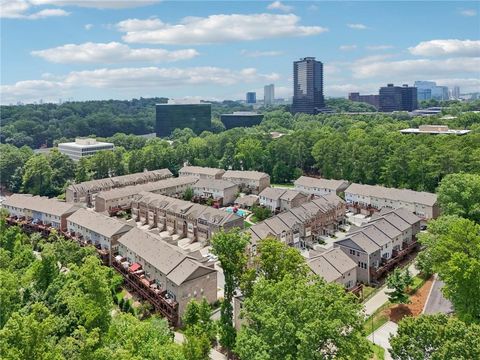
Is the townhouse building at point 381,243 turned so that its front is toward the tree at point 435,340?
no

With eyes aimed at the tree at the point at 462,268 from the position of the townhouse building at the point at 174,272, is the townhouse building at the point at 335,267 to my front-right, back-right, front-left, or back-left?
front-left

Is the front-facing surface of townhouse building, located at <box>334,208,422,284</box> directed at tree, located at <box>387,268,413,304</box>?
no

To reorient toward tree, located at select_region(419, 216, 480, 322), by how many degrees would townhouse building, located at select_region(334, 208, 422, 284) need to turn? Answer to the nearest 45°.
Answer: approximately 135° to its left

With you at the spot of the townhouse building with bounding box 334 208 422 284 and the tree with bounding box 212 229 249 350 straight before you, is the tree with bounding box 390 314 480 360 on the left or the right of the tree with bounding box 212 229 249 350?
left
